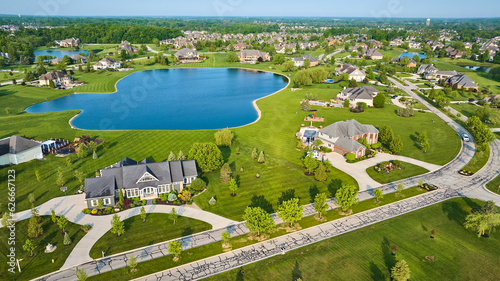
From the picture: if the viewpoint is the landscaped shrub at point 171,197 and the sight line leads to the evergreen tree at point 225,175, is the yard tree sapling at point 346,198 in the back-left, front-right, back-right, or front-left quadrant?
front-right

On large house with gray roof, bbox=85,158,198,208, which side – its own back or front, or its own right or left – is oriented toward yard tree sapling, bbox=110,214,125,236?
front

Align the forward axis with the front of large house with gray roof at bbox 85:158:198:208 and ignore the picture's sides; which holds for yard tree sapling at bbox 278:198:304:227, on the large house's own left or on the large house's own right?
on the large house's own left

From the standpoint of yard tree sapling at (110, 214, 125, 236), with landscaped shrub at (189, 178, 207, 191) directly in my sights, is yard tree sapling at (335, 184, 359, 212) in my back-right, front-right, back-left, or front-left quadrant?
front-right

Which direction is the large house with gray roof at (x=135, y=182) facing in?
toward the camera

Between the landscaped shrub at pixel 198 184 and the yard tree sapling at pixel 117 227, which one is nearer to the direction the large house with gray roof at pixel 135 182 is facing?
the yard tree sapling

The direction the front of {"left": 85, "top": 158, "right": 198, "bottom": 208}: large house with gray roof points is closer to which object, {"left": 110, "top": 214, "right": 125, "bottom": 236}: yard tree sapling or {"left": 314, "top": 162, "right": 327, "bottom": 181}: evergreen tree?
the yard tree sapling

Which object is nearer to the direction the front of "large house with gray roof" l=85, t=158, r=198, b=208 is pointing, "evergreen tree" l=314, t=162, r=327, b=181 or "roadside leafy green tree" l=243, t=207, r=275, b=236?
the roadside leafy green tree

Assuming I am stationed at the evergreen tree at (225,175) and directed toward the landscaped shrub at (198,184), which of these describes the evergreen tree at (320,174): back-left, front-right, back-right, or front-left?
back-left

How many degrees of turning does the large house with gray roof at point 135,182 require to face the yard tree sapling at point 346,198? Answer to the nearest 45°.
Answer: approximately 45° to its left

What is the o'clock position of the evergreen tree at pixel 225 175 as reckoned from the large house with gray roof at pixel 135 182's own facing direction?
The evergreen tree is roughly at 9 o'clock from the large house with gray roof.

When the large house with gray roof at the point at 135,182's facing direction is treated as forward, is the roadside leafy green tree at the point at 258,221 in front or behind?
in front

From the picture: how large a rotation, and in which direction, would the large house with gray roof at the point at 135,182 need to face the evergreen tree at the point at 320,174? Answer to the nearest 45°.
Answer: approximately 90° to its left
